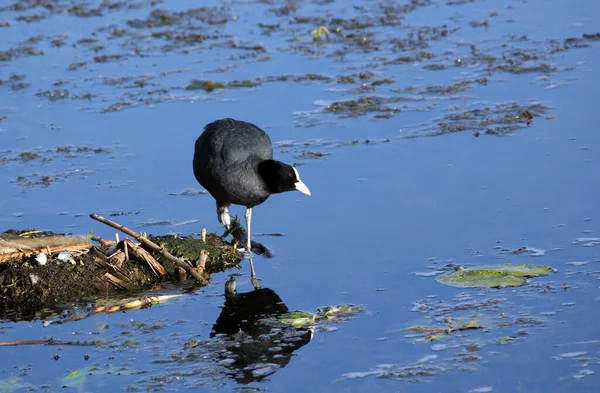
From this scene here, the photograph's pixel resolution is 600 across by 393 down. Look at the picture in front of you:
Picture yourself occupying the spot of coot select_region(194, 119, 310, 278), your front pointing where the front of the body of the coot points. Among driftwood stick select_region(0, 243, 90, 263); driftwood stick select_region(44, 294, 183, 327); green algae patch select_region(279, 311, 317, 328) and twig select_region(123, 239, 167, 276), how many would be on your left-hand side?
0

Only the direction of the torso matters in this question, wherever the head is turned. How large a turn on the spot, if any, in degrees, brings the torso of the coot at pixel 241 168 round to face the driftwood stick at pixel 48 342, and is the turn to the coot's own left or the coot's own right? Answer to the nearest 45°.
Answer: approximately 90° to the coot's own right

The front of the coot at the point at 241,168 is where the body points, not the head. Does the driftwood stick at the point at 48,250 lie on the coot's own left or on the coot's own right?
on the coot's own right

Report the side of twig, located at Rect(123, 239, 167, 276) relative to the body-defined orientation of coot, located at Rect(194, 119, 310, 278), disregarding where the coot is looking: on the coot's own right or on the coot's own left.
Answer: on the coot's own right

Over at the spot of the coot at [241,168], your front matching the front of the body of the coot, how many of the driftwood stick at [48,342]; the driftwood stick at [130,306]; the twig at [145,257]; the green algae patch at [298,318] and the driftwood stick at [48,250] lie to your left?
0

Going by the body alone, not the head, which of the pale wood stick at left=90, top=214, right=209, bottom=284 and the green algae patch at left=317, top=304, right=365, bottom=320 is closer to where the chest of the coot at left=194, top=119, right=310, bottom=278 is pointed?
the green algae patch

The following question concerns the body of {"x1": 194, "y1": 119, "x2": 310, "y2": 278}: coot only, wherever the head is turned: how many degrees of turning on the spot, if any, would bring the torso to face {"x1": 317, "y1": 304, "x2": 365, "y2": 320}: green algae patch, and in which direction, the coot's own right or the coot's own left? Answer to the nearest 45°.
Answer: approximately 45° to the coot's own right

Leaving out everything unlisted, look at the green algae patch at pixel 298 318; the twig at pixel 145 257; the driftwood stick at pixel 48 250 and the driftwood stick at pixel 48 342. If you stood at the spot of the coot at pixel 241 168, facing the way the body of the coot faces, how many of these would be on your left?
0

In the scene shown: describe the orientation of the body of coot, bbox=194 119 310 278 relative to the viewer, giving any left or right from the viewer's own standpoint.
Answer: facing the viewer and to the right of the viewer

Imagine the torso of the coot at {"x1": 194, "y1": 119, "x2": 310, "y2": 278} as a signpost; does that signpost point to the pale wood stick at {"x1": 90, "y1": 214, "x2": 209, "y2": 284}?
no

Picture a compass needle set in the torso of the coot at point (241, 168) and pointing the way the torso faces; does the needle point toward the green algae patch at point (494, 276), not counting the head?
yes

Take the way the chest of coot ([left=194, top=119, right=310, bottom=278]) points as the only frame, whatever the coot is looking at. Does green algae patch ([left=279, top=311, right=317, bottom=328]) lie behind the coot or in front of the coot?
in front

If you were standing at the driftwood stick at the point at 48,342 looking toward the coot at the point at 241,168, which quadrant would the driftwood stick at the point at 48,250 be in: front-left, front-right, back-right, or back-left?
front-left

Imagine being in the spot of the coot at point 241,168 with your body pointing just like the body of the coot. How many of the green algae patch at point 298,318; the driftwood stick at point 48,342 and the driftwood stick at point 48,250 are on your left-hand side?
0
